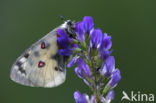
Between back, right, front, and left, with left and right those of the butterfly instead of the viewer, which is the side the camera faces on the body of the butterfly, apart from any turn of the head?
right

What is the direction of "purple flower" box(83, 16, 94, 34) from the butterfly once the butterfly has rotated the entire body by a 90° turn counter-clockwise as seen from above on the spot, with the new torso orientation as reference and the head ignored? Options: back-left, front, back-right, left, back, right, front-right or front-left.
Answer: back-right

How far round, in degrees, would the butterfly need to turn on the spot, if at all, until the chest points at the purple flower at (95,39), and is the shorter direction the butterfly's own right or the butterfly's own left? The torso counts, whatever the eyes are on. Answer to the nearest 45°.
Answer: approximately 45° to the butterfly's own right

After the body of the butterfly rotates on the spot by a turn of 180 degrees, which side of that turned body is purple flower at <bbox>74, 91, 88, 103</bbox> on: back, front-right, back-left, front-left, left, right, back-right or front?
back-left

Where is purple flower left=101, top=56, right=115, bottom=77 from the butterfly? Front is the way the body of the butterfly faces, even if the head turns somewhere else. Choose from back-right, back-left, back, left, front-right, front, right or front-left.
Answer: front-right
